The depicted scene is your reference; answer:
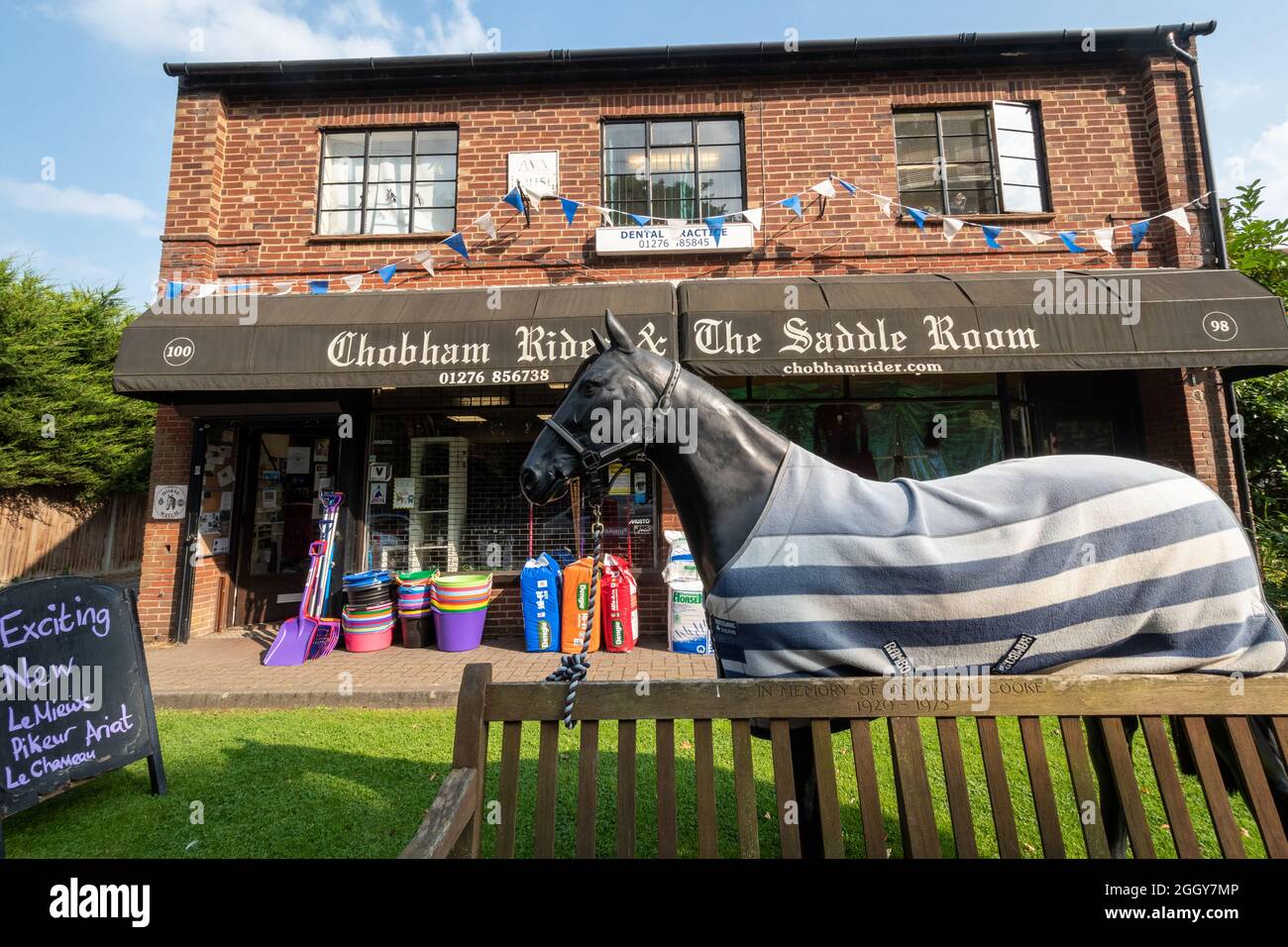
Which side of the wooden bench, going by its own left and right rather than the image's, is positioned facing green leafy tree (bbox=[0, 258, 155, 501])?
right

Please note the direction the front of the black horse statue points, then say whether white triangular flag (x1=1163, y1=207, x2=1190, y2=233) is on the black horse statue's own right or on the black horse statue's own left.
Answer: on the black horse statue's own right

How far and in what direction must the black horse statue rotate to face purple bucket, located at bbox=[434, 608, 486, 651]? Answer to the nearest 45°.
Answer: approximately 45° to its right

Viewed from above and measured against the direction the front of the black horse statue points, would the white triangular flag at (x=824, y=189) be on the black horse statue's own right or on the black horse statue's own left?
on the black horse statue's own right

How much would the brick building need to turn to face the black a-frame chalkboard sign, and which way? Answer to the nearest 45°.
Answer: approximately 45° to its right

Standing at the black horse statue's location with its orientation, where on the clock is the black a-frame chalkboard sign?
The black a-frame chalkboard sign is roughly at 12 o'clock from the black horse statue.

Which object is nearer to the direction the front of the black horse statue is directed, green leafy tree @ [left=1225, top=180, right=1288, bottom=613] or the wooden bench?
the wooden bench

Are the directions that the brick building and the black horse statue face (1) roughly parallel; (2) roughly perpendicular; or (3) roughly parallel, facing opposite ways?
roughly perpendicular

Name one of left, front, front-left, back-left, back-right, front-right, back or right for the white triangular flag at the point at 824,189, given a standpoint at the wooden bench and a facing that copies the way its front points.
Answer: back

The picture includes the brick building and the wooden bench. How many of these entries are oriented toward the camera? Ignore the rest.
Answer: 2

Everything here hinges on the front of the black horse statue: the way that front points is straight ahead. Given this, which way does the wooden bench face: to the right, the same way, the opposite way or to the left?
to the left

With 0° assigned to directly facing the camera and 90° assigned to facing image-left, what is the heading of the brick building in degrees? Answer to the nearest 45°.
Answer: approximately 0°

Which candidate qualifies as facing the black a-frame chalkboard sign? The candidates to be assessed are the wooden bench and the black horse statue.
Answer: the black horse statue

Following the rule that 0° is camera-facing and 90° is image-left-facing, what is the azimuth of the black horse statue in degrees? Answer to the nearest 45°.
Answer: approximately 90°
